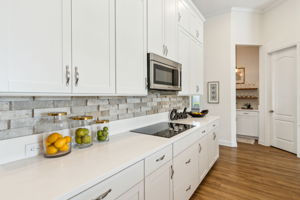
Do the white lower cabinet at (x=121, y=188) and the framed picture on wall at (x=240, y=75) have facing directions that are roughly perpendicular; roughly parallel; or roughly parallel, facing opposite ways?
roughly perpendicular

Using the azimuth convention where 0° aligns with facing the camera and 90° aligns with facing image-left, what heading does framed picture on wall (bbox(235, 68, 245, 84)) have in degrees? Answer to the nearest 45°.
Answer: approximately 0°

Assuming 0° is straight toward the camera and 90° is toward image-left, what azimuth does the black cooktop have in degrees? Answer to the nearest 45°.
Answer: approximately 315°

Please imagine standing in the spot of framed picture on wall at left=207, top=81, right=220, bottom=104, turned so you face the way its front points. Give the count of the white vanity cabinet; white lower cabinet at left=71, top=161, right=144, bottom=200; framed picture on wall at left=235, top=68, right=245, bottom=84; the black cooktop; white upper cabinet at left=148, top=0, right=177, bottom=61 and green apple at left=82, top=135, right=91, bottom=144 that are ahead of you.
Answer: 4

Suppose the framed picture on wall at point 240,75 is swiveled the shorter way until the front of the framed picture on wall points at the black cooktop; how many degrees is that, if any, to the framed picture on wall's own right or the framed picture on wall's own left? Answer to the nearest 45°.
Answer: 0° — it already faces it

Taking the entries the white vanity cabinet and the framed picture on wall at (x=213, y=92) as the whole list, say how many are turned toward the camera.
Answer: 2

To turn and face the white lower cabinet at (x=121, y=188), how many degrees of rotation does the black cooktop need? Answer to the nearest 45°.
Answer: approximately 45° to its right

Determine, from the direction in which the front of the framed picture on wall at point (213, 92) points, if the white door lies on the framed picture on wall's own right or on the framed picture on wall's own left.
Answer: on the framed picture on wall's own left
